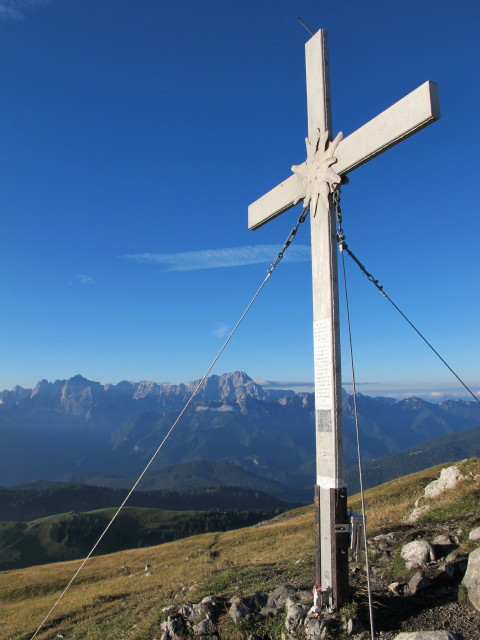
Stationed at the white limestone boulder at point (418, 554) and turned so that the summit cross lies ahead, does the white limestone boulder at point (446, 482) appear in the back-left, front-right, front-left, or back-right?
back-right

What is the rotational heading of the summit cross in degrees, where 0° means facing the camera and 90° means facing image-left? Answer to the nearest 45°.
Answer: approximately 45°

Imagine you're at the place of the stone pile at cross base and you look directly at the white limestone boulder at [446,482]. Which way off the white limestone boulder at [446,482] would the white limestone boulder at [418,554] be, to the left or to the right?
right

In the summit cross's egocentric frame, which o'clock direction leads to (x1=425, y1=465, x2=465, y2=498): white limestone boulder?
The white limestone boulder is roughly at 5 o'clock from the summit cross.
